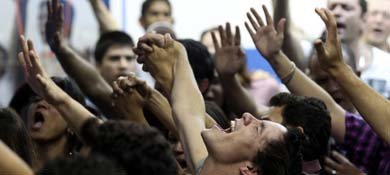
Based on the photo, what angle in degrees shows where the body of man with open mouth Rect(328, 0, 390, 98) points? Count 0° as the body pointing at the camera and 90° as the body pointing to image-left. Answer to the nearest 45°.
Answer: approximately 45°
